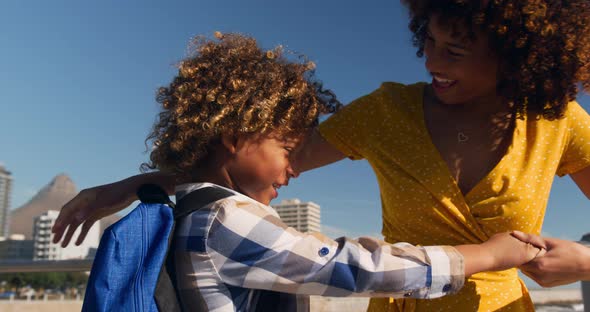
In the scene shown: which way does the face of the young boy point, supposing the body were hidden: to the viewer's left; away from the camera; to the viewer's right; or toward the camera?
to the viewer's right

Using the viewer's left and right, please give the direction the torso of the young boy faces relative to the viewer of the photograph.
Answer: facing to the right of the viewer
